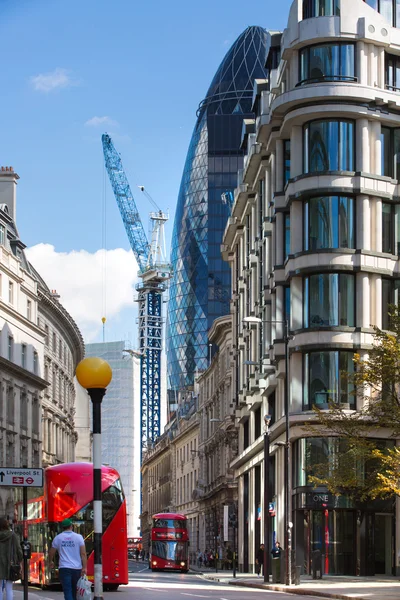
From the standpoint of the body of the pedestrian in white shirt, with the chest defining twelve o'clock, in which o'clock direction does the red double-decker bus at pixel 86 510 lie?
The red double-decker bus is roughly at 12 o'clock from the pedestrian in white shirt.

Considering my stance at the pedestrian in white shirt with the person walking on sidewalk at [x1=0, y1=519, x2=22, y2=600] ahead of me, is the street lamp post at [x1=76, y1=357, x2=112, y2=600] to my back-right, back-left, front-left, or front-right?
back-left

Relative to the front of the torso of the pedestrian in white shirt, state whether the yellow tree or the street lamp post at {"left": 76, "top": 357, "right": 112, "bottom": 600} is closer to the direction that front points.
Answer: the yellow tree

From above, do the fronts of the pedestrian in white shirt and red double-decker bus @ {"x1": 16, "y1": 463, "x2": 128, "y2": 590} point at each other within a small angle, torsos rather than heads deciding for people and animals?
no

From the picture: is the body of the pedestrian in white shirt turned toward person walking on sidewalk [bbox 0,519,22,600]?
no

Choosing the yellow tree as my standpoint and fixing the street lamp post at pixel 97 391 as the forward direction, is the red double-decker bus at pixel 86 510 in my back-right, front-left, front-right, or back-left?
front-right

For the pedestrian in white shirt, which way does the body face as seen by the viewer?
away from the camera

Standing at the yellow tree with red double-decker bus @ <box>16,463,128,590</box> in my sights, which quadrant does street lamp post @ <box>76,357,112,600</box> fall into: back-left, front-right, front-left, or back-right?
front-left

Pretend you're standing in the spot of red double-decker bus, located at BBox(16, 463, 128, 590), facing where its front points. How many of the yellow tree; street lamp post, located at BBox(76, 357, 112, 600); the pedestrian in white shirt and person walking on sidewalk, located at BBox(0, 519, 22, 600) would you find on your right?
1
